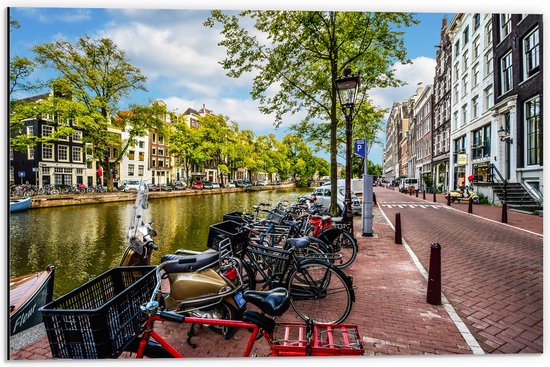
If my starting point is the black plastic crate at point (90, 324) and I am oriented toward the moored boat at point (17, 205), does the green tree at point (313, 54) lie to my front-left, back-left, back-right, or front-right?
front-right

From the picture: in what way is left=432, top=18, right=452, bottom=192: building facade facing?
to the viewer's left

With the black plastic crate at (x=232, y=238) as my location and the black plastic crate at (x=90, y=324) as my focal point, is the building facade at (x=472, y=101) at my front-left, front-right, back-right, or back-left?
back-left

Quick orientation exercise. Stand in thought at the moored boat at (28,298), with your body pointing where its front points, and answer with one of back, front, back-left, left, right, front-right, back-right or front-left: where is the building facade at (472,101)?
front-right

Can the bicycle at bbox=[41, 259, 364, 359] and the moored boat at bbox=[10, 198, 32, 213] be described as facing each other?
no

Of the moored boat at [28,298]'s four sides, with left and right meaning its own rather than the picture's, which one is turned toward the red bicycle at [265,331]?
right

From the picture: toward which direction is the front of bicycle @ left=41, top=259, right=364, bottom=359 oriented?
to the viewer's left

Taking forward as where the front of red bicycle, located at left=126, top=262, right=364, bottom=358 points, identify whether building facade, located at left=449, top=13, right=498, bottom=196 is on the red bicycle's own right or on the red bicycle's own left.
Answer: on the red bicycle's own right

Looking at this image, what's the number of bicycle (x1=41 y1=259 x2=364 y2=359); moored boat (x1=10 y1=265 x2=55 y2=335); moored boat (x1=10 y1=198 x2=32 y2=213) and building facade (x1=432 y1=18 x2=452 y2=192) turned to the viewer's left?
2

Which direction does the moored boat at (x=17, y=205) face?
to the viewer's right

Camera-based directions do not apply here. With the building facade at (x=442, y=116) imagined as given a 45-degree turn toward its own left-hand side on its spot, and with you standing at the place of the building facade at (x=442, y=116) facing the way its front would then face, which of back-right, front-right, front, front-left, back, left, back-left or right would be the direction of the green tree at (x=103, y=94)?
front

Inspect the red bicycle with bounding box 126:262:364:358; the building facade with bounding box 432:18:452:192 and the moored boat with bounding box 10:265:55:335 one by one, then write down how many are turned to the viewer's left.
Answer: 2

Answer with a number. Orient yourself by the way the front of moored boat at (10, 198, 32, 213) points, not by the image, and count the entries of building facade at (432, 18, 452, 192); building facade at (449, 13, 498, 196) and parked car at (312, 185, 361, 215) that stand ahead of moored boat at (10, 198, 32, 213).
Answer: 3

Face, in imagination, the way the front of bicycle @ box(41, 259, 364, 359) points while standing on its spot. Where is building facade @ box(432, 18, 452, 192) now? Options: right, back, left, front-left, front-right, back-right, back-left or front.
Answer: back-right

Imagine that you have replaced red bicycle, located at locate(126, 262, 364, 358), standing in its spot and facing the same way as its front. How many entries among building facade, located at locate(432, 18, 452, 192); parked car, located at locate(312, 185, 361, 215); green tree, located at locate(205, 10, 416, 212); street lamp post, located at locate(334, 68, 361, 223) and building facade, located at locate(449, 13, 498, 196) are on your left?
0

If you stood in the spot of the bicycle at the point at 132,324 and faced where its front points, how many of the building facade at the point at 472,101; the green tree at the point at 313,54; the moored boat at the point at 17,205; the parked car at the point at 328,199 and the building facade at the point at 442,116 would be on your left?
0

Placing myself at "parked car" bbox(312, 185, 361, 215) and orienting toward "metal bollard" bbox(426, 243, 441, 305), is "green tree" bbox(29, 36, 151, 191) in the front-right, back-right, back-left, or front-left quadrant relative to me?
back-right

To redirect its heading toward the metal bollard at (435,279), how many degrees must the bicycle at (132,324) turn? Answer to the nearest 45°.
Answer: approximately 180°

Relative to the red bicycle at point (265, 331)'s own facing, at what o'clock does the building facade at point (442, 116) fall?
The building facade is roughly at 4 o'clock from the red bicycle.
